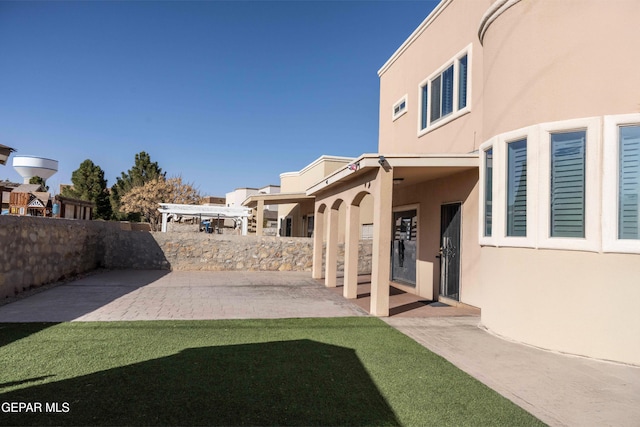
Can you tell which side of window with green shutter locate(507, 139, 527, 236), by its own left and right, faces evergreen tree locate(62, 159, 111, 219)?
right

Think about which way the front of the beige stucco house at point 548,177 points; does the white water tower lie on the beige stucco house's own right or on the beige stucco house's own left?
on the beige stucco house's own right

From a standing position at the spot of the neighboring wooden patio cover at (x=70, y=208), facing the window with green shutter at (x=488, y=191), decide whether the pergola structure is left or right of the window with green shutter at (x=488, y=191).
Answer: left

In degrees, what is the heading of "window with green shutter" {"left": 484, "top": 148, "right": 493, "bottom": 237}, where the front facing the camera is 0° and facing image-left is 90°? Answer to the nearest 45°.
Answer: approximately 90°

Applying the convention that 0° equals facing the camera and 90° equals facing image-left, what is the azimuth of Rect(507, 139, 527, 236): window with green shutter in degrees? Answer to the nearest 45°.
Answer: approximately 45°

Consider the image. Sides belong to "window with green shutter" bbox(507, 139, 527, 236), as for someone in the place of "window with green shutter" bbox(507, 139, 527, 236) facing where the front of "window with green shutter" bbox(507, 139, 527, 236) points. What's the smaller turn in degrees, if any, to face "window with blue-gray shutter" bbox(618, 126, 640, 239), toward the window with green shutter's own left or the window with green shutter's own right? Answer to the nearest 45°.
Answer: approximately 90° to the window with green shutter's own left

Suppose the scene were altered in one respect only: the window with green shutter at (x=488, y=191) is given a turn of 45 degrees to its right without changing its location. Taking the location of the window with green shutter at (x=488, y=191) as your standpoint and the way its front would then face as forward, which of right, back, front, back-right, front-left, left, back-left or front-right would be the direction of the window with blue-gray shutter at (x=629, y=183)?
back

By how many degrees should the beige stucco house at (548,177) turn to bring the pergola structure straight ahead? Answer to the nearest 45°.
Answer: approximately 90° to its right

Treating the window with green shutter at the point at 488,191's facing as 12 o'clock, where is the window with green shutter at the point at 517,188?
the window with green shutter at the point at 517,188 is roughly at 8 o'clock from the window with green shutter at the point at 488,191.

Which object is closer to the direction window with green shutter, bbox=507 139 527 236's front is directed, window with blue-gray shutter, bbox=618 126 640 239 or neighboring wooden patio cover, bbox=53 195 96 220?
the neighboring wooden patio cover

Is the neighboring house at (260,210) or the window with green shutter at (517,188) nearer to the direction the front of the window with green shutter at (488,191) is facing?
the neighboring house
